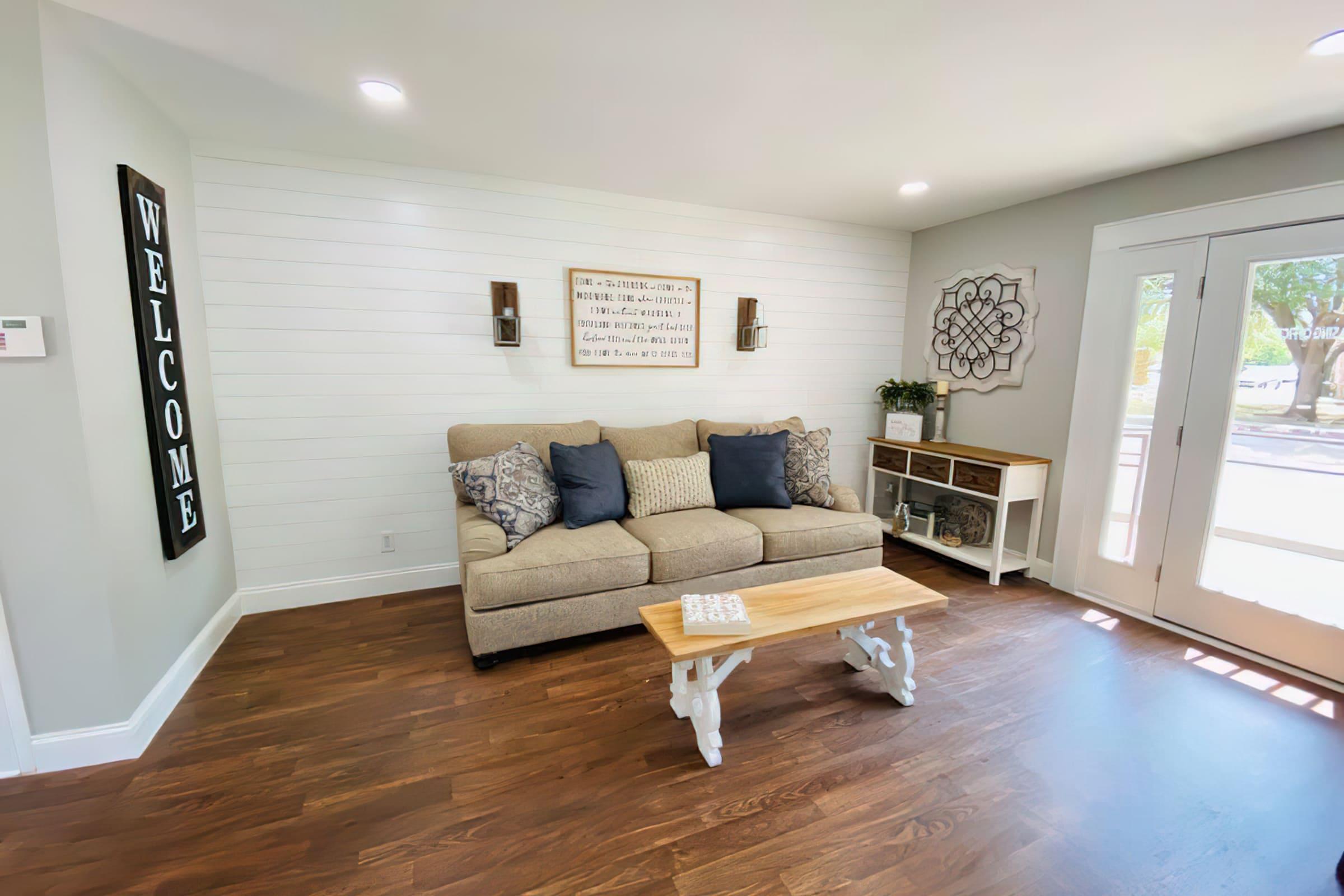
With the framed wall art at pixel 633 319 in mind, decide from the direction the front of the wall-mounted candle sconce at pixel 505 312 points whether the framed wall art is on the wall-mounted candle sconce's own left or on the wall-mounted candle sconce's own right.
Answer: on the wall-mounted candle sconce's own left

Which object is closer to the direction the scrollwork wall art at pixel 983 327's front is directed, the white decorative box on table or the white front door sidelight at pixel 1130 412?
the white decorative box on table

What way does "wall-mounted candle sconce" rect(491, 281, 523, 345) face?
toward the camera

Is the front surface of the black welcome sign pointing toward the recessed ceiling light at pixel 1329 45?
yes

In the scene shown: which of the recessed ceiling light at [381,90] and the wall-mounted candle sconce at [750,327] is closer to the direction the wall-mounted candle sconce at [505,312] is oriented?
the recessed ceiling light

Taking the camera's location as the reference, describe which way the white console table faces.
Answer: facing the viewer and to the left of the viewer

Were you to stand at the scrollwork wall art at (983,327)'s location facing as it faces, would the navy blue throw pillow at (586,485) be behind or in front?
in front

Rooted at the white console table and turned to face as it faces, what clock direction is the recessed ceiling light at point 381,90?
The recessed ceiling light is roughly at 12 o'clock from the white console table.

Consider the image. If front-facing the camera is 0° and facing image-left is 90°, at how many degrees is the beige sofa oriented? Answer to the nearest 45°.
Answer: approximately 315°

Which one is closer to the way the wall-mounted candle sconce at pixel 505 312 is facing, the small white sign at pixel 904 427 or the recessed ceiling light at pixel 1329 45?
the recessed ceiling light

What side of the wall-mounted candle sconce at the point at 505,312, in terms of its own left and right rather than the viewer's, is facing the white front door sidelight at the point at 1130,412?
left

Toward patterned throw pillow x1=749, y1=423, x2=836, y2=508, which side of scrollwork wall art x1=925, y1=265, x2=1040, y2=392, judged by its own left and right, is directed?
front

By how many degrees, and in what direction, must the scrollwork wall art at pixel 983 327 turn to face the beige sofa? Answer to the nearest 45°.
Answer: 0° — it already faces it

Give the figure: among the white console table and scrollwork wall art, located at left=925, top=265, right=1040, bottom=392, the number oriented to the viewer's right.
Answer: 0

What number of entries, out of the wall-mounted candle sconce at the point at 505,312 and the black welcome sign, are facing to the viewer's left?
0

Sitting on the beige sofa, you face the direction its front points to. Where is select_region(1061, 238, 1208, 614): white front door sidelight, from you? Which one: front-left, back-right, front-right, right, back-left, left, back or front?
front-left

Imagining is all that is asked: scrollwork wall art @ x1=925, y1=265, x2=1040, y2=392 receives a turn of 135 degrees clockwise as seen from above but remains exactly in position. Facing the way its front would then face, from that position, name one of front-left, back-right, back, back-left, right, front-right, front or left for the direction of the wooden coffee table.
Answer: back

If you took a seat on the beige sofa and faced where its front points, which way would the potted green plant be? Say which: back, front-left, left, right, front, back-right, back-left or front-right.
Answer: left

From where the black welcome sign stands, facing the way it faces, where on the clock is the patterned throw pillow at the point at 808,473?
The patterned throw pillow is roughly at 11 o'clock from the black welcome sign.
